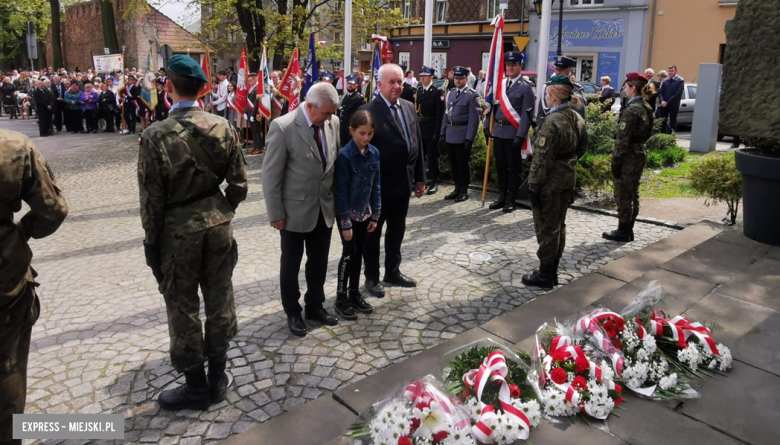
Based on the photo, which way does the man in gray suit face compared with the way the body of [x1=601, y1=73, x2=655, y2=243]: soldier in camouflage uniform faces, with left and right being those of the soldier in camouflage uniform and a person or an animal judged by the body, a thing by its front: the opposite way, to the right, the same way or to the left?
the opposite way

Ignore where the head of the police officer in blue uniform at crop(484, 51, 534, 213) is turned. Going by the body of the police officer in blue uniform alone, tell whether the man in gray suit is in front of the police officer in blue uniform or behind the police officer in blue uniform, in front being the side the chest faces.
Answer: in front

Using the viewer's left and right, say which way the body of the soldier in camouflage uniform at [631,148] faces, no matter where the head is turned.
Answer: facing to the left of the viewer

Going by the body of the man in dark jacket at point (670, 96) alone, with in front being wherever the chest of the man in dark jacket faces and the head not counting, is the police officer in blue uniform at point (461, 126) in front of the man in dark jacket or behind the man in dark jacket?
in front

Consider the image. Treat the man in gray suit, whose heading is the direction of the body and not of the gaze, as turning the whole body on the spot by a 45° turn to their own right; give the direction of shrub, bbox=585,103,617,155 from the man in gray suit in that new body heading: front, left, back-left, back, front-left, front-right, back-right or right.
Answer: back-left

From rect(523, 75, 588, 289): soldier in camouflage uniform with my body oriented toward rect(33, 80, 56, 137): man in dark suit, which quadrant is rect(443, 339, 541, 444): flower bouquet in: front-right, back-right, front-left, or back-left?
back-left

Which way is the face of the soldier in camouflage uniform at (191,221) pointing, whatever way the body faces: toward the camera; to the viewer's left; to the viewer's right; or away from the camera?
away from the camera

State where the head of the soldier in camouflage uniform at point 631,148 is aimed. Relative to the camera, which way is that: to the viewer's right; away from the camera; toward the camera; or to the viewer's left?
to the viewer's left

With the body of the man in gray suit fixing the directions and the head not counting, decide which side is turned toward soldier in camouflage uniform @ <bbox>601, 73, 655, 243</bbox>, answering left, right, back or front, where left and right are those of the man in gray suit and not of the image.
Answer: left

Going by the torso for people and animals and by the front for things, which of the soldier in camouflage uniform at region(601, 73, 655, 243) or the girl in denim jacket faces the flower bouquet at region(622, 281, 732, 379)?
the girl in denim jacket
